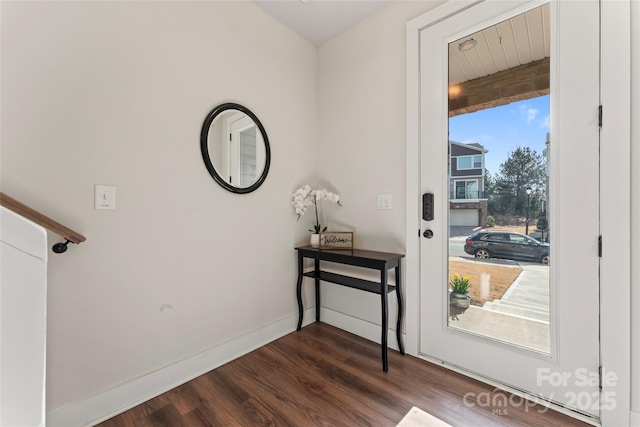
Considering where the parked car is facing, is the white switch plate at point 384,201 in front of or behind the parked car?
behind

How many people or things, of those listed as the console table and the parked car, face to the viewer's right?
1

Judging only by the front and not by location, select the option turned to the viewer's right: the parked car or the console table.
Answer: the parked car

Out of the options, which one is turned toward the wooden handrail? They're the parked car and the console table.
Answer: the console table

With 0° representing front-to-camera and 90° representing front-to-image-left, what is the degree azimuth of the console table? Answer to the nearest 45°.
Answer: approximately 45°

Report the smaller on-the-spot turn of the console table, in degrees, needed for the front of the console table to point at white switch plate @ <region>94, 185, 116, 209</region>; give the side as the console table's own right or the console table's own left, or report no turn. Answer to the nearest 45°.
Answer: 0° — it already faces it

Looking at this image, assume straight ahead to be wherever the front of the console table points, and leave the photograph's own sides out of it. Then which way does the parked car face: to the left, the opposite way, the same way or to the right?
to the left

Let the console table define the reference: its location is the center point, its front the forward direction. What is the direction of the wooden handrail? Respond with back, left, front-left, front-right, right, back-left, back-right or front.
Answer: front

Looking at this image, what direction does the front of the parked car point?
to the viewer's right
